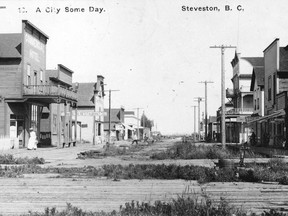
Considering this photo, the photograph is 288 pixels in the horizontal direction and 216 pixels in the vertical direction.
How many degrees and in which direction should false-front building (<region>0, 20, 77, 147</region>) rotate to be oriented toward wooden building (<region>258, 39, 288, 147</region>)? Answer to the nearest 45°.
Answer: approximately 45° to its left

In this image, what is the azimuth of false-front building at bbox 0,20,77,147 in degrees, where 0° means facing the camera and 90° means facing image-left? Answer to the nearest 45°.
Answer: approximately 315°

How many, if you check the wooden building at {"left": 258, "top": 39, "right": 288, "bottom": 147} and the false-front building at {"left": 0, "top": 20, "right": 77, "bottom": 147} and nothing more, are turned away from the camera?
0

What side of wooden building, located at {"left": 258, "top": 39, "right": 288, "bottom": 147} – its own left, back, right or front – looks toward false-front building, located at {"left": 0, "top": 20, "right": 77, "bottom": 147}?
front
